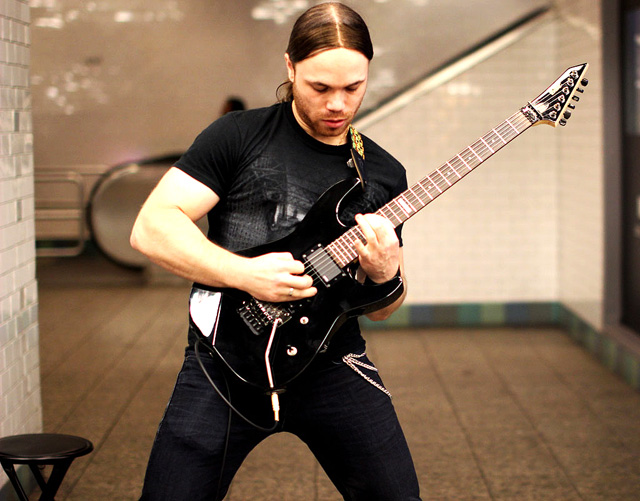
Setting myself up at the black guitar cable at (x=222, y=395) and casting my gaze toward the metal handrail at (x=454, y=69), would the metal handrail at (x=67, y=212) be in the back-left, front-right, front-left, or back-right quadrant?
front-left

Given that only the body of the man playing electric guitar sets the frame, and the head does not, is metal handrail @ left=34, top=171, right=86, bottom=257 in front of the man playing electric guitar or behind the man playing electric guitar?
behind

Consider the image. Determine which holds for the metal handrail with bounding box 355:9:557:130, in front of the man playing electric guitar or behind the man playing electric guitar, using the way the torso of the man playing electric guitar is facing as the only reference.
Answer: behind

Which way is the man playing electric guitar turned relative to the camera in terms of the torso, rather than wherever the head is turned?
toward the camera
